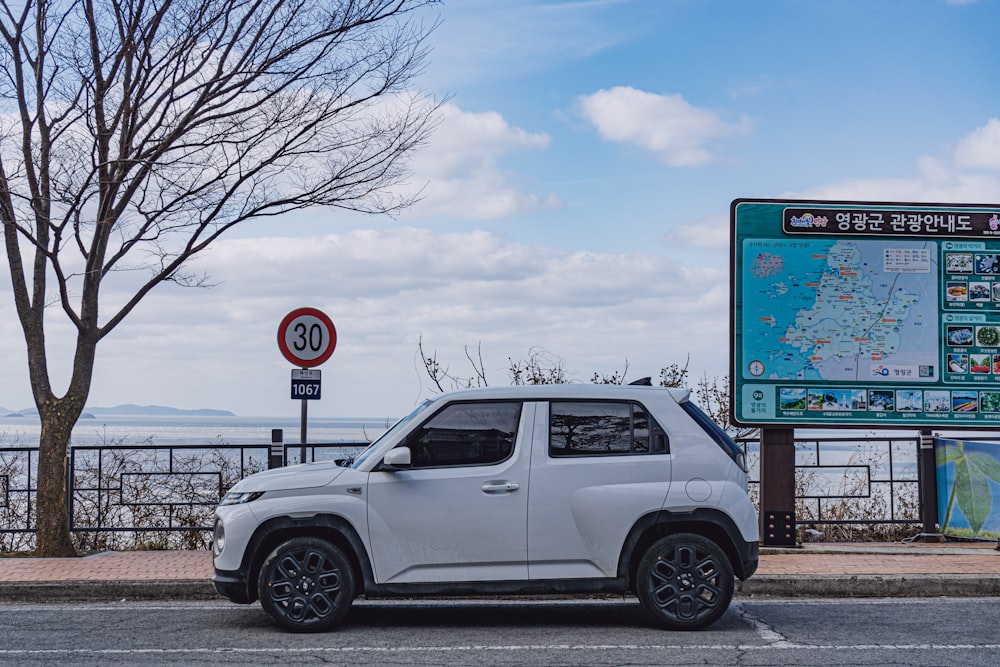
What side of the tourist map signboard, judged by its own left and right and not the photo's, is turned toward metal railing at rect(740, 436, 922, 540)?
back

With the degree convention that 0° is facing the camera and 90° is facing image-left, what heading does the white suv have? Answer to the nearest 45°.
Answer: approximately 90°

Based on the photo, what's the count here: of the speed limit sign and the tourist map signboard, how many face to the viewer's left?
0

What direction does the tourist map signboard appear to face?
toward the camera

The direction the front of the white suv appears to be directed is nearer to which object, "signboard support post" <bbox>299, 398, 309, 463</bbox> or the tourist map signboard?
the signboard support post

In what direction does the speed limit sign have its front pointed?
toward the camera

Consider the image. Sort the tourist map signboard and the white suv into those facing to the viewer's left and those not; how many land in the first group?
1

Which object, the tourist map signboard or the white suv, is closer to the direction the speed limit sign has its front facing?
the white suv

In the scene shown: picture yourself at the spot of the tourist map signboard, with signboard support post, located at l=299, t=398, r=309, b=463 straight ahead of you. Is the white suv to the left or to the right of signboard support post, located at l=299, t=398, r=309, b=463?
left

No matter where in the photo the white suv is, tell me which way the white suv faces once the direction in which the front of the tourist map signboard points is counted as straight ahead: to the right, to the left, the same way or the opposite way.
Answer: to the right

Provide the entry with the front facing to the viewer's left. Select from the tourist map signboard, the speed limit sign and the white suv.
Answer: the white suv

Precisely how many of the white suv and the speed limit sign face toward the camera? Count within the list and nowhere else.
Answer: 1

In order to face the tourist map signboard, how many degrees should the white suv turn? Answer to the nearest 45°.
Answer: approximately 135° to its right

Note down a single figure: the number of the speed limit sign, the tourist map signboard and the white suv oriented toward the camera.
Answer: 2

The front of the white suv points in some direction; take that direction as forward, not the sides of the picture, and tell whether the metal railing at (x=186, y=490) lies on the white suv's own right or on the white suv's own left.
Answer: on the white suv's own right

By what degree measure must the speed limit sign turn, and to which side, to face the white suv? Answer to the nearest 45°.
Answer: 0° — it already faces it
